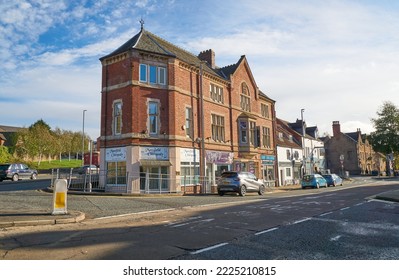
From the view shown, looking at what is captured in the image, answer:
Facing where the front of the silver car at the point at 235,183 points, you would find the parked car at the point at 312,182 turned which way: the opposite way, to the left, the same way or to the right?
the same way

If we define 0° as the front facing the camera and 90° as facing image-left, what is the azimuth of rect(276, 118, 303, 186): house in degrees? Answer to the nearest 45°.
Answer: approximately 315°

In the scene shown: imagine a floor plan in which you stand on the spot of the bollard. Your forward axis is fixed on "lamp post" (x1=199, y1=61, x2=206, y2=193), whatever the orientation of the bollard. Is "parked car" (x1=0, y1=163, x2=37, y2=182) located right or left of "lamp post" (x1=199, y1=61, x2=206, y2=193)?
left

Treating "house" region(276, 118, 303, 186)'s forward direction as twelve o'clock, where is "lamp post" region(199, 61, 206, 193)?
The lamp post is roughly at 2 o'clock from the house.

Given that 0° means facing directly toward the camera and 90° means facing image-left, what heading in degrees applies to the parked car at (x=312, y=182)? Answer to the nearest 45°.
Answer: approximately 225°

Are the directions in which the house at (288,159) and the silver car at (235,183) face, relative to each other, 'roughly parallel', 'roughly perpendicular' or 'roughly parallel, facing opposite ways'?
roughly perpendicular

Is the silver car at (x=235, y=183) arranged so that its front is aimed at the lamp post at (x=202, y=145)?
no

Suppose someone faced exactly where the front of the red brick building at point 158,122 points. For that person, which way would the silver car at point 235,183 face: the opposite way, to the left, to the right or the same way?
to the left

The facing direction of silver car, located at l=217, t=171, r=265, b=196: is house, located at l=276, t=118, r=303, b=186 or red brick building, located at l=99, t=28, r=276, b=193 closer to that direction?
the house

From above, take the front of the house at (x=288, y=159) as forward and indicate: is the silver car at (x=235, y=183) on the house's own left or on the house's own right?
on the house's own right

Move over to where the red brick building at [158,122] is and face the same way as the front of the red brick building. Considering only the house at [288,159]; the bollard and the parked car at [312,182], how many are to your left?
2

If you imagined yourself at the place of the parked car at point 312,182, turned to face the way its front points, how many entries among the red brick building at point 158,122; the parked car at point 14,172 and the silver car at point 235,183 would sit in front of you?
0

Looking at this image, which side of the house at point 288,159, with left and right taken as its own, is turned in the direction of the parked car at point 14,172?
right
